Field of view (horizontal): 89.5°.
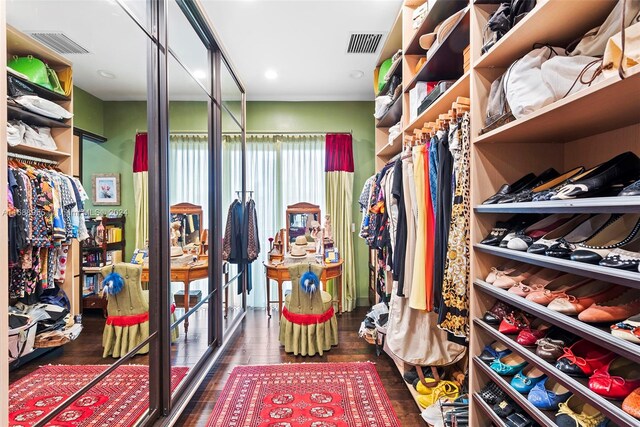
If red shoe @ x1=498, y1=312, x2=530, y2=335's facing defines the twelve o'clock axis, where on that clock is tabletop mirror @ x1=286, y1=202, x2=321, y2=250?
The tabletop mirror is roughly at 3 o'clock from the red shoe.

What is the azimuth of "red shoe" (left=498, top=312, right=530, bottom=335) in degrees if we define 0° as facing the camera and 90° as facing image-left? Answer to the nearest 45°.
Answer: approximately 45°

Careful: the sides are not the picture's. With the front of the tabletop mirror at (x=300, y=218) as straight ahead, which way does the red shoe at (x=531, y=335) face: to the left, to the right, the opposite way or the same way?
to the right

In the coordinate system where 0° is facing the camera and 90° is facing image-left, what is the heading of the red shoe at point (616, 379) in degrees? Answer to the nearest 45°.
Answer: approximately 45°

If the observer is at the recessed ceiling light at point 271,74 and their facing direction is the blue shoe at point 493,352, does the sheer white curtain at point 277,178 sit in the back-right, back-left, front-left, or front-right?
back-left

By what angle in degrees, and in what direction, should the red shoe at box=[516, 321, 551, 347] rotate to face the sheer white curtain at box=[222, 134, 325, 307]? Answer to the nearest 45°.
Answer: approximately 90° to its right
